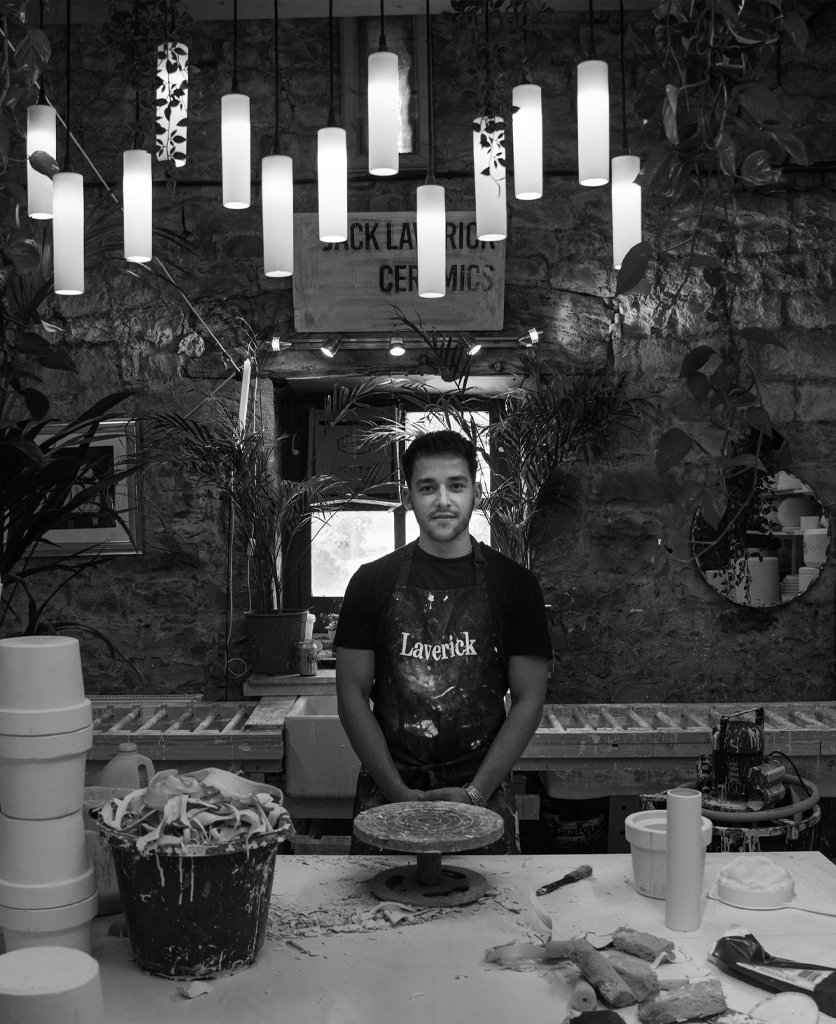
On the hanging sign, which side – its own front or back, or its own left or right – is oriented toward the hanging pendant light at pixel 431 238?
front

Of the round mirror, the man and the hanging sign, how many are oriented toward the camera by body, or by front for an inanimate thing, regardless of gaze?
3

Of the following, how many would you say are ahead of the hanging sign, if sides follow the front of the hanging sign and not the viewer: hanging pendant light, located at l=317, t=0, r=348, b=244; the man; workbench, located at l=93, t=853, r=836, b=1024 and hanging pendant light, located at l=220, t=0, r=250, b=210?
4

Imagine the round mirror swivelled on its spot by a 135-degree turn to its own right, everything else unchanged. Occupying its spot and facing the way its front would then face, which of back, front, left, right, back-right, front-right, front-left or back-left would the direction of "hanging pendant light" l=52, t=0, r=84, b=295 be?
left

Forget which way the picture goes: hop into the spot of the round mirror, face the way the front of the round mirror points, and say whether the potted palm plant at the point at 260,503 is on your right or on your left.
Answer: on your right

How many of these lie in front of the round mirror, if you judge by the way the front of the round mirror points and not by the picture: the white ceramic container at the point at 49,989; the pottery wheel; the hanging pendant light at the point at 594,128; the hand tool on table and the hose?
5

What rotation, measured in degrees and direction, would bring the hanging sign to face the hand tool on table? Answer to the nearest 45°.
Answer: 0° — it already faces it

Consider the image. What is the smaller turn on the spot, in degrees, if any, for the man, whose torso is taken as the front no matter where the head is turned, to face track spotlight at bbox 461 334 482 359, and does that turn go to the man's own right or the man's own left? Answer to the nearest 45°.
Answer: approximately 180°

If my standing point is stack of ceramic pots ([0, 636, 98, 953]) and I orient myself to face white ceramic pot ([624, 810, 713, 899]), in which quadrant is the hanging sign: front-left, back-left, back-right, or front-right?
front-left

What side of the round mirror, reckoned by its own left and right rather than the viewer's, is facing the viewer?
front

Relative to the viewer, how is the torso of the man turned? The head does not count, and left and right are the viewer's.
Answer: facing the viewer

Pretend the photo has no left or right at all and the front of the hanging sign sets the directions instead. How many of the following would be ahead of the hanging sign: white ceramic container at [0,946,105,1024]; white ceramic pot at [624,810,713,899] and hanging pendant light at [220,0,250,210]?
3

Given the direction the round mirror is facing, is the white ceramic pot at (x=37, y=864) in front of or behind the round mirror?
in front

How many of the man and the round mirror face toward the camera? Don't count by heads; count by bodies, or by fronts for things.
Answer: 2

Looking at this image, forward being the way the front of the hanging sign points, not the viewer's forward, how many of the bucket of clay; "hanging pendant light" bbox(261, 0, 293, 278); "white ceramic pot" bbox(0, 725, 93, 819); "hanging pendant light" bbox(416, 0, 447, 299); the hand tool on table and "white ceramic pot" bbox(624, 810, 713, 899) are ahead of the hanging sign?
6

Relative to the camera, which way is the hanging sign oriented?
toward the camera
